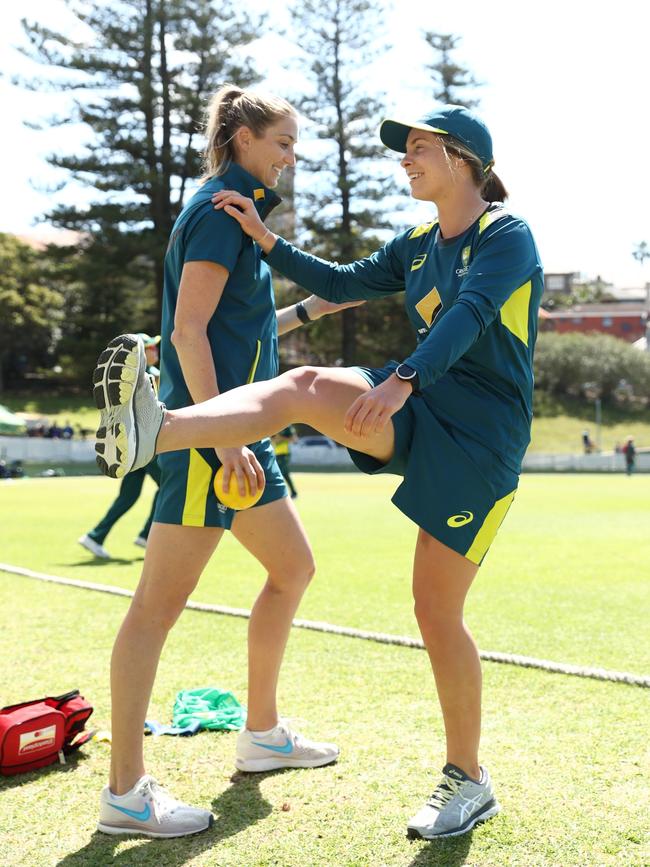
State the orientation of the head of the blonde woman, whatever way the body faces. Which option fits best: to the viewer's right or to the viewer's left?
to the viewer's right

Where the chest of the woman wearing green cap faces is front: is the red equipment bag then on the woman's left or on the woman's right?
on the woman's right

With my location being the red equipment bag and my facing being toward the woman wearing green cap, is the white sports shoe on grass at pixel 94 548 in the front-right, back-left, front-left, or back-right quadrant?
back-left

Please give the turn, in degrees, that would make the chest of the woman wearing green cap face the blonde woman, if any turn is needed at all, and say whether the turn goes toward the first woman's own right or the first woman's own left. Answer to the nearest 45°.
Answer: approximately 45° to the first woman's own right

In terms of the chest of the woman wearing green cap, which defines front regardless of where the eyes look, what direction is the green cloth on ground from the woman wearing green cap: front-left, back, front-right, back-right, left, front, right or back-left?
right

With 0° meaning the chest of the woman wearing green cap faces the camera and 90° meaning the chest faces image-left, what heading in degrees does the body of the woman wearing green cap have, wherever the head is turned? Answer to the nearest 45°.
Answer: approximately 45°

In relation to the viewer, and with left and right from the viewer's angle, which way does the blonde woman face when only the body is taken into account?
facing to the right of the viewer

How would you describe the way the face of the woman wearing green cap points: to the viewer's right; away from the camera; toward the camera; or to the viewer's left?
to the viewer's left
